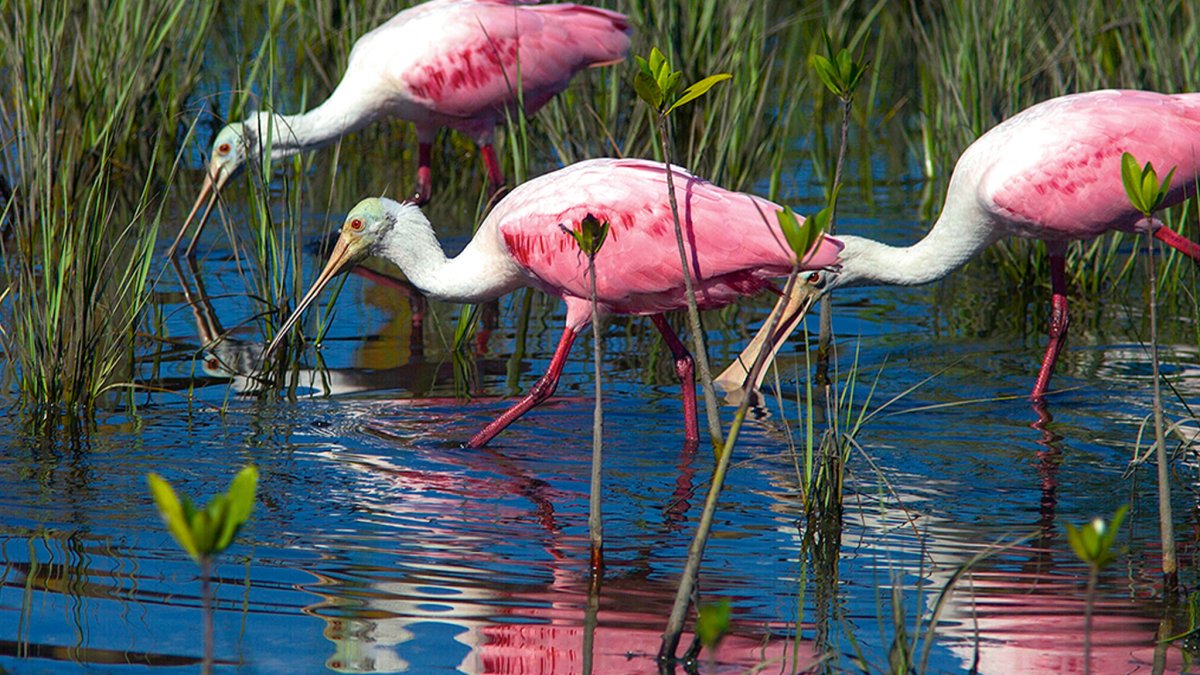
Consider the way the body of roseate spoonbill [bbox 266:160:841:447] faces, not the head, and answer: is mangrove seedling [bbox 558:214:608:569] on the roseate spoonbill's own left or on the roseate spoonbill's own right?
on the roseate spoonbill's own left

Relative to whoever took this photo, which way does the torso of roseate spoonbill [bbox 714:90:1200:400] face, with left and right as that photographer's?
facing to the left of the viewer

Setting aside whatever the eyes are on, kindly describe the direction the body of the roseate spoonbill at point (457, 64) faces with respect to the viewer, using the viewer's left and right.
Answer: facing to the left of the viewer

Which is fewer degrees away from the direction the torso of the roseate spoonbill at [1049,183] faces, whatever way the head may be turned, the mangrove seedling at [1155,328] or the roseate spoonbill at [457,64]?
the roseate spoonbill

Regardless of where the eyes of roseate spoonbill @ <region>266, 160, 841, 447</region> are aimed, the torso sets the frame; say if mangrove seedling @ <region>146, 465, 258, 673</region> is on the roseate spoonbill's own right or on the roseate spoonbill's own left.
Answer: on the roseate spoonbill's own left

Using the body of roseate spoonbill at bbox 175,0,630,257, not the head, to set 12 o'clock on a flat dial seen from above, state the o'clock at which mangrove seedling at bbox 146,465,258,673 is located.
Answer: The mangrove seedling is roughly at 9 o'clock from the roseate spoonbill.

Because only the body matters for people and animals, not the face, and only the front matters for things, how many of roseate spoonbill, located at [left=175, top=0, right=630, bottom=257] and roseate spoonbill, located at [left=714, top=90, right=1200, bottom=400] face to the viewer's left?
2

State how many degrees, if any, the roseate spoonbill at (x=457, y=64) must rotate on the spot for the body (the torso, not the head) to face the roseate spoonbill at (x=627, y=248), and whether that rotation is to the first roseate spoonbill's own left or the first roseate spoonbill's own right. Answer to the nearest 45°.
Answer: approximately 90° to the first roseate spoonbill's own left

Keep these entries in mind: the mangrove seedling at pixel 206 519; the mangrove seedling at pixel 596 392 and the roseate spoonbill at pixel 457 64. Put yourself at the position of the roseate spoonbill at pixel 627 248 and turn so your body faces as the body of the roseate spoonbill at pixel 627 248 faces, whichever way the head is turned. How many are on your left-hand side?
2

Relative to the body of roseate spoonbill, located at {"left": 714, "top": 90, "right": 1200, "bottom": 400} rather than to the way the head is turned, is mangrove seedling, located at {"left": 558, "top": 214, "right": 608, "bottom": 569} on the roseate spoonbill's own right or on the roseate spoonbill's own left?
on the roseate spoonbill's own left

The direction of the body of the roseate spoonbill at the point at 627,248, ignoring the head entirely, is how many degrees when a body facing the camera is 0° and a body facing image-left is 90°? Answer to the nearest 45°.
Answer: approximately 90°

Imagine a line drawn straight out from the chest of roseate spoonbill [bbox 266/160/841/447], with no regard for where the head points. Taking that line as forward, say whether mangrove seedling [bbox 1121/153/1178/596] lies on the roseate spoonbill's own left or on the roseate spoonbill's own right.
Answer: on the roseate spoonbill's own left

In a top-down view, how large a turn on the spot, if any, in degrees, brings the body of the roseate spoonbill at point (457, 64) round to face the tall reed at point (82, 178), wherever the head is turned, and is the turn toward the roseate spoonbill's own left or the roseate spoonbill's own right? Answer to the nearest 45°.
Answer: approximately 45° to the roseate spoonbill's own left
